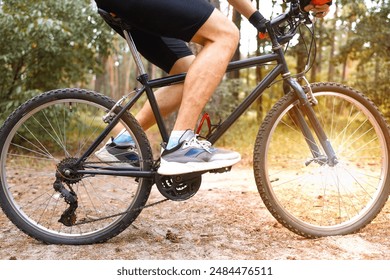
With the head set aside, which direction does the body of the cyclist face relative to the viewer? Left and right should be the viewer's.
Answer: facing to the right of the viewer
